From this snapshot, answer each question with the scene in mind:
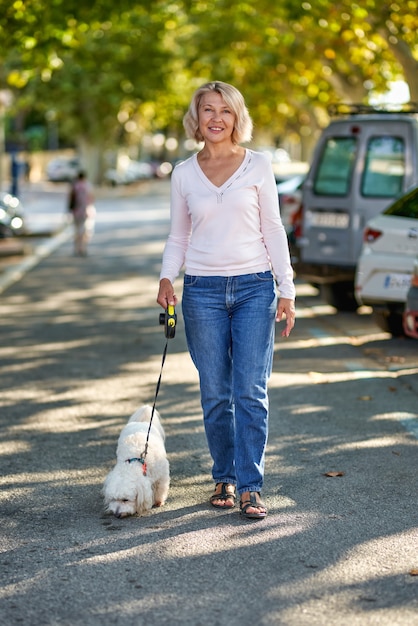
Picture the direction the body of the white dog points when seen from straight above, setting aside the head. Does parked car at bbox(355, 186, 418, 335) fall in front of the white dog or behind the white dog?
behind

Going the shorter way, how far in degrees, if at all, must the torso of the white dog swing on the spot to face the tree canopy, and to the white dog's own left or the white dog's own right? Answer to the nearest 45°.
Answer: approximately 135° to the white dog's own right
